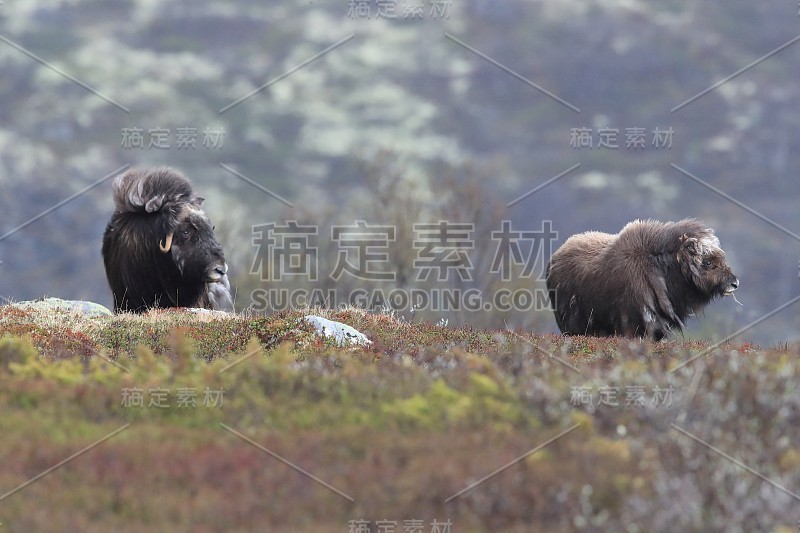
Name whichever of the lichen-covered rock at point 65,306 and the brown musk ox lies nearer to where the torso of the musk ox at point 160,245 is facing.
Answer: the brown musk ox

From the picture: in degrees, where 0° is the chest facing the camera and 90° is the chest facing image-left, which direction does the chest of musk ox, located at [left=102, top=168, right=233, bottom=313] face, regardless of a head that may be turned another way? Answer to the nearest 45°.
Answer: approximately 315°

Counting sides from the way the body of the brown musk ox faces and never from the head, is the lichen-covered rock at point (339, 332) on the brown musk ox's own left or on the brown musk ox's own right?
on the brown musk ox's own right

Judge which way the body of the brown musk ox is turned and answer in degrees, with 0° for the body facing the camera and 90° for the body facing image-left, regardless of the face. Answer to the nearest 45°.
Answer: approximately 270°

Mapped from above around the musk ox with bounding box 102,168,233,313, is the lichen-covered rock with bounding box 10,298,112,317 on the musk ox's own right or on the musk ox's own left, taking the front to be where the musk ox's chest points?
on the musk ox's own right

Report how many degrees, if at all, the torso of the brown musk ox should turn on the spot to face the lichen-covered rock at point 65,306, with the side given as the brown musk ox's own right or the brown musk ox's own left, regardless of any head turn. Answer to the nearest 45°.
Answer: approximately 180°

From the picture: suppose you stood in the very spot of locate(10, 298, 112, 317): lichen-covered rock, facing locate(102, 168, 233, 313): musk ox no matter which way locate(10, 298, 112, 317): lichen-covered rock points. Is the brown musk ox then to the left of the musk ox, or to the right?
right

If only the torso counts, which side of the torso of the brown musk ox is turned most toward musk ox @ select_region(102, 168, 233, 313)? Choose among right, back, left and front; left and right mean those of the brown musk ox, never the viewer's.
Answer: back
